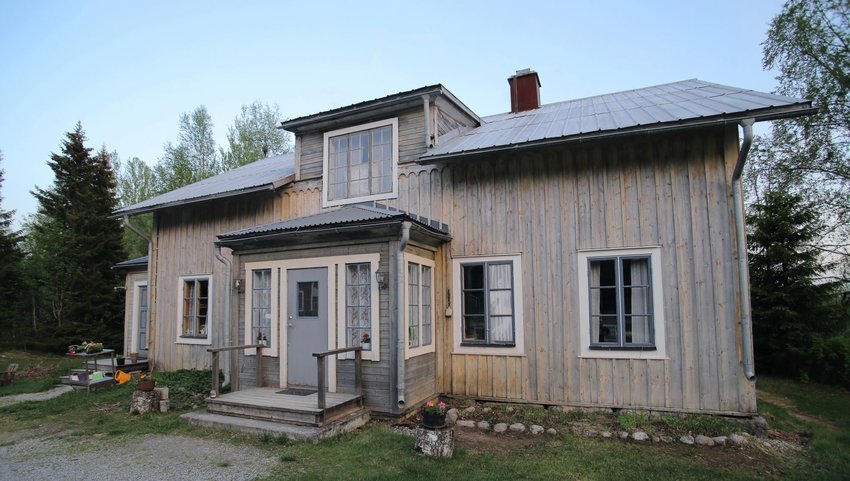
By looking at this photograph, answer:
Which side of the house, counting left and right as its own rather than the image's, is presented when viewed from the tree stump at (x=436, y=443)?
front

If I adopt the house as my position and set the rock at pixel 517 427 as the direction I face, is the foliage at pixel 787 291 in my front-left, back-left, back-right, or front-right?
back-left

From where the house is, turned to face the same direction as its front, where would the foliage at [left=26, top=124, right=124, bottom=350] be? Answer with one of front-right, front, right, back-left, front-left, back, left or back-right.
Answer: right

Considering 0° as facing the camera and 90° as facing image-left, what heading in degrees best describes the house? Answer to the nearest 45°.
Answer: approximately 45°

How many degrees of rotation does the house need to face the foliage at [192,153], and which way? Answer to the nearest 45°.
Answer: approximately 90° to its right

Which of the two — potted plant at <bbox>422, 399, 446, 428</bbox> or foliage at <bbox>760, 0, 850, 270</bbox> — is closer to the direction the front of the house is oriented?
the potted plant
